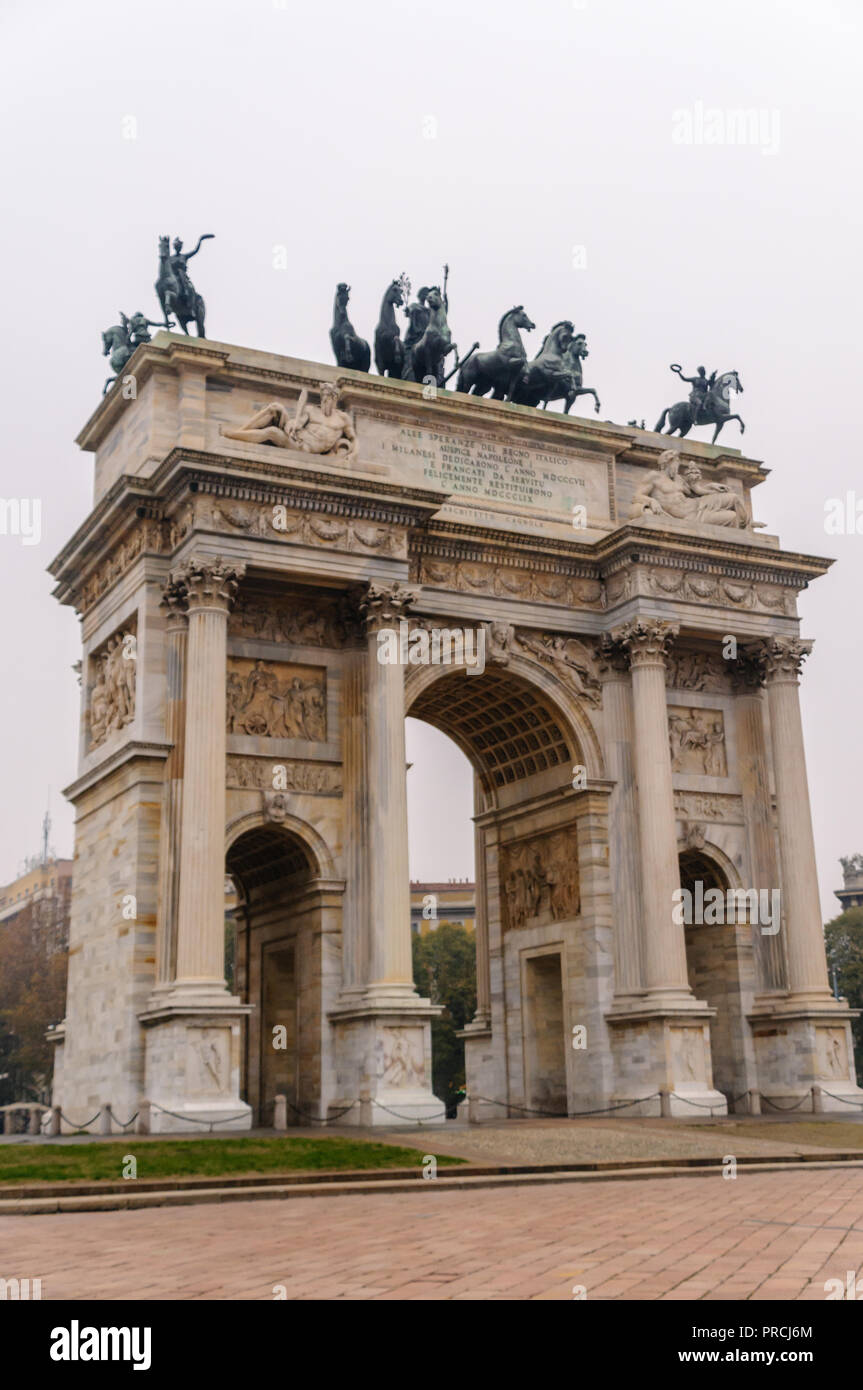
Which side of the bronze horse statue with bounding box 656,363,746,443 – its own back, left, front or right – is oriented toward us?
right
